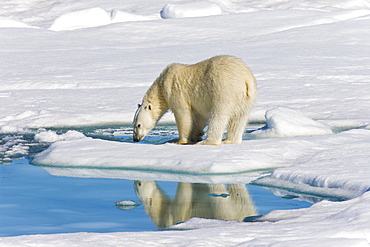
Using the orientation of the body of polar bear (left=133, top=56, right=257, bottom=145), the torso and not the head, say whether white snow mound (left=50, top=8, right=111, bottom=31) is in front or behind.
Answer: in front

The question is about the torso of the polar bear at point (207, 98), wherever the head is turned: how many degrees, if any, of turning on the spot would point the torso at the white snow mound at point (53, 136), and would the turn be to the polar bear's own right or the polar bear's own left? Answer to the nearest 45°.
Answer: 0° — it already faces it

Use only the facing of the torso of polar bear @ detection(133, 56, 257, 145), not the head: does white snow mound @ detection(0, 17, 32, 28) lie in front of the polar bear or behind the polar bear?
in front

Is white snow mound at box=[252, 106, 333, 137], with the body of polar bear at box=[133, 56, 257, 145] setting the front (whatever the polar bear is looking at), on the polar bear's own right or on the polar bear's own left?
on the polar bear's own right

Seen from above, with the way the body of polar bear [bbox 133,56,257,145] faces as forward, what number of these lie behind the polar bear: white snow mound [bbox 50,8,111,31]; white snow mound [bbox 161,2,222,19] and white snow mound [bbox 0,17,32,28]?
0

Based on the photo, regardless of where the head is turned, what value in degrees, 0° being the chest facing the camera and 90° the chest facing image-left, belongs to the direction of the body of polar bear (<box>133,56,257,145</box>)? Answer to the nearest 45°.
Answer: approximately 135°

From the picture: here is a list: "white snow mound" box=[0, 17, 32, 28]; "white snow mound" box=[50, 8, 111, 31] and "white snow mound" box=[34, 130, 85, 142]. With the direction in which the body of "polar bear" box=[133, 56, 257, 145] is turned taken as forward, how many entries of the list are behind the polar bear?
0

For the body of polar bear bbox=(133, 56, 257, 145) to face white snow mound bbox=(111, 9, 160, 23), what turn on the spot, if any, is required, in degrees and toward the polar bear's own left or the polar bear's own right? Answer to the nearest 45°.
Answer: approximately 45° to the polar bear's own right
